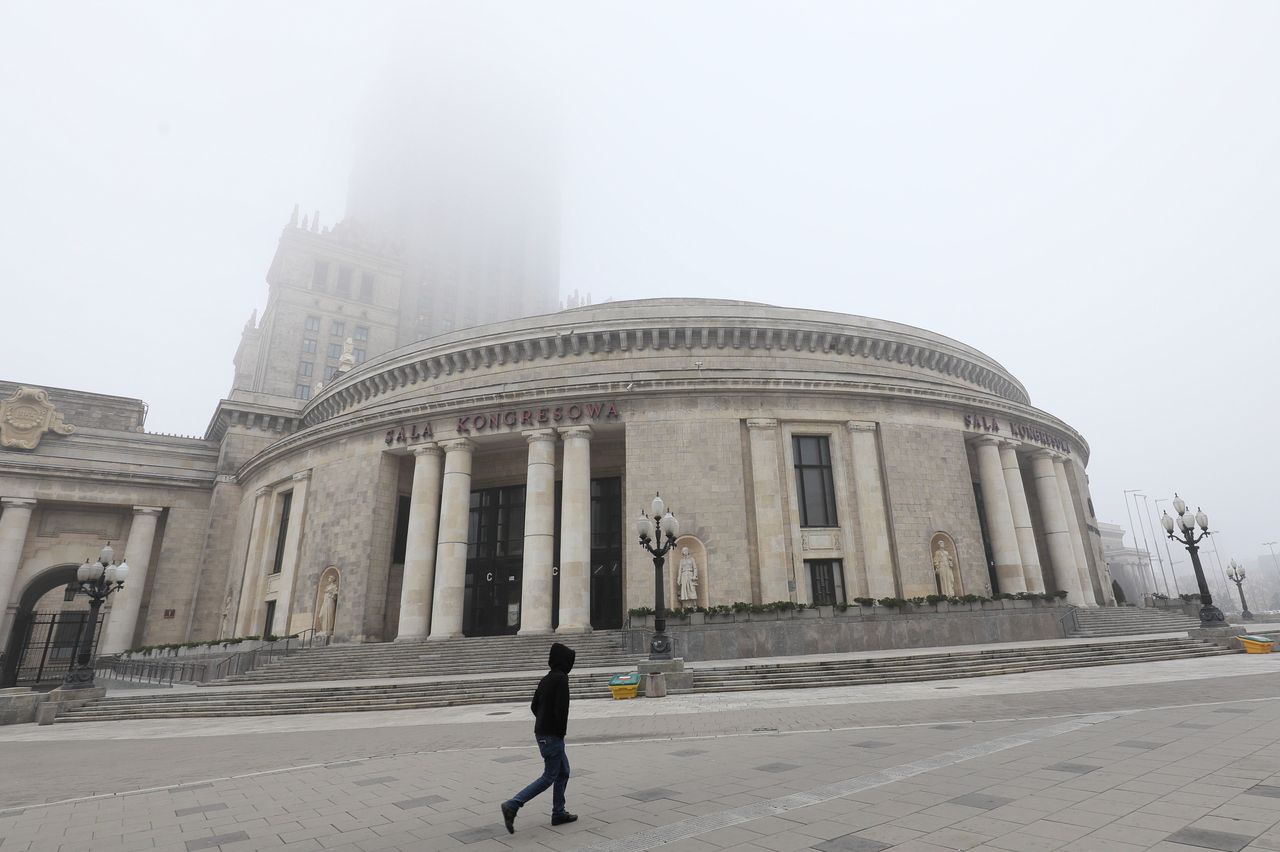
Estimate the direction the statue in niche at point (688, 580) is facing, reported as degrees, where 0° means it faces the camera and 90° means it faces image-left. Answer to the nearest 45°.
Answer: approximately 0°

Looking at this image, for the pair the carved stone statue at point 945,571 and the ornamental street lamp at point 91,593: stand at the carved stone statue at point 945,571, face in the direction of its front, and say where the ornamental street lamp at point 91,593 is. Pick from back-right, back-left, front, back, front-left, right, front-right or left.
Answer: right

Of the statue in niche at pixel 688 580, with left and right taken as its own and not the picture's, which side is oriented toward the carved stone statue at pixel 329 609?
right

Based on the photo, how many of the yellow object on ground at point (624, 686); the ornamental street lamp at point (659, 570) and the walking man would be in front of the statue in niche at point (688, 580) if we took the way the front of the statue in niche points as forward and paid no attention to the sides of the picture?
3

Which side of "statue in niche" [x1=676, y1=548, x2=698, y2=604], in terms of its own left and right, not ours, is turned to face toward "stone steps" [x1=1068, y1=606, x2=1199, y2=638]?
left

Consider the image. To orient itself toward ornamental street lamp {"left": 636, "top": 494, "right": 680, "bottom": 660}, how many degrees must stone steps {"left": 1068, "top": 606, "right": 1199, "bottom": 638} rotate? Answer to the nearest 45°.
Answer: approximately 90° to its right

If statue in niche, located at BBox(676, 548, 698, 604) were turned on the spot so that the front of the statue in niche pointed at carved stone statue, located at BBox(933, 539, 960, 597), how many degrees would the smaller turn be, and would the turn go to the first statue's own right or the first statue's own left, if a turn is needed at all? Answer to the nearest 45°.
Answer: approximately 90° to the first statue's own left

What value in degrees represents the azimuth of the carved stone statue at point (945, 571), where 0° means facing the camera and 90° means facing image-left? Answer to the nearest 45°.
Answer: approximately 315°

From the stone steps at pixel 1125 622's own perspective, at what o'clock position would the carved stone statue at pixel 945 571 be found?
The carved stone statue is roughly at 3 o'clock from the stone steps.

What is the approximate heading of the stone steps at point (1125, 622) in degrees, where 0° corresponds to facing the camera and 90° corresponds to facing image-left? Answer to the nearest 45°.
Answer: approximately 315°

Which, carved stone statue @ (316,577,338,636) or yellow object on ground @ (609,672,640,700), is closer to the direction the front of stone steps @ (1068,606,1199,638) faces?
the yellow object on ground

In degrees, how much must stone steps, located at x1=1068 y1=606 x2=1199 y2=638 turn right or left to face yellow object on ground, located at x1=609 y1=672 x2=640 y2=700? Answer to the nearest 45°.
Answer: approximately 90° to its right

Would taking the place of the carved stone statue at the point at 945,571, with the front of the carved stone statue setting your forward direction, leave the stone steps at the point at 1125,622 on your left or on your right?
on your left

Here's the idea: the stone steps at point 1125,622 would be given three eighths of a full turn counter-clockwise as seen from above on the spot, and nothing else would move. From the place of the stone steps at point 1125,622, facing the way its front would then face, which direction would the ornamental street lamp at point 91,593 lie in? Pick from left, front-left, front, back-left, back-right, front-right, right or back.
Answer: back-left
